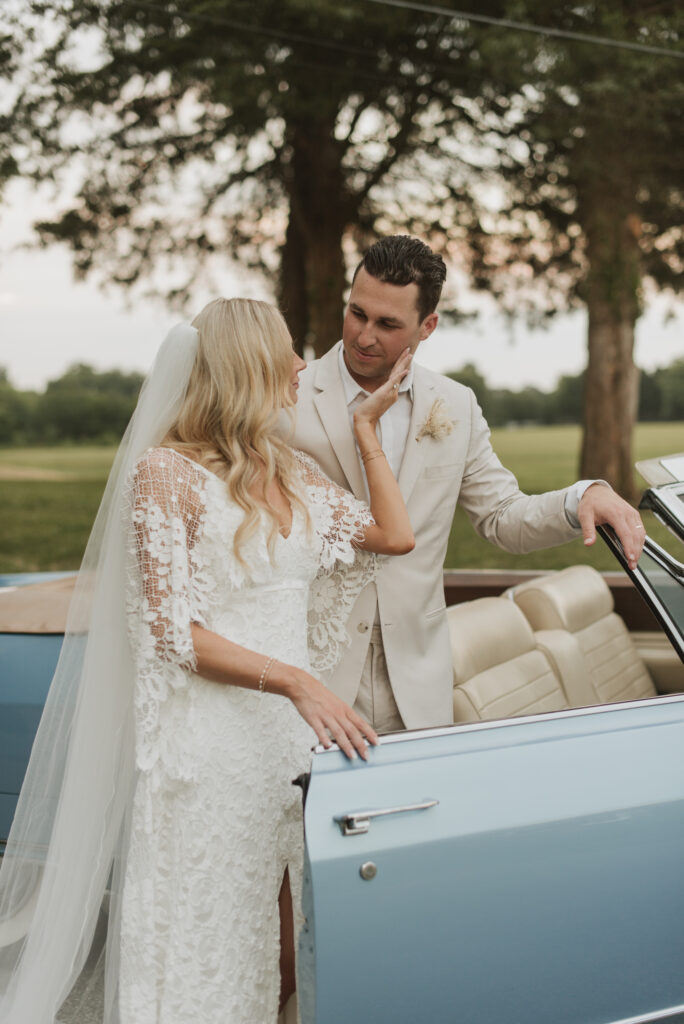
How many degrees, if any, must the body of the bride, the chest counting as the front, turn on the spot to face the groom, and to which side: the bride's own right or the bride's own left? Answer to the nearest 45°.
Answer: approximately 90° to the bride's own left

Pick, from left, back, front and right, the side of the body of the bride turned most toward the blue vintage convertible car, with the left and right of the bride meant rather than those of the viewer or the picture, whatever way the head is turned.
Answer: front

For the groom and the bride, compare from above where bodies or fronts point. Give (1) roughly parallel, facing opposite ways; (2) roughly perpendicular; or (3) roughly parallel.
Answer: roughly perpendicular

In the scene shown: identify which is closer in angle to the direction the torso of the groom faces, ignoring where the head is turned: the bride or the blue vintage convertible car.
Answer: the bride

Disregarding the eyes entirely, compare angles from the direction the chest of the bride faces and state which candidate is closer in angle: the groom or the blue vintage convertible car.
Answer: the blue vintage convertible car

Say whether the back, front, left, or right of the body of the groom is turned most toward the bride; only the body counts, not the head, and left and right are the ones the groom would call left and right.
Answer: front

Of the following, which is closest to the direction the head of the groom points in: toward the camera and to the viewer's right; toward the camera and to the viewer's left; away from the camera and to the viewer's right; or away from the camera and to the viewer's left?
toward the camera and to the viewer's left

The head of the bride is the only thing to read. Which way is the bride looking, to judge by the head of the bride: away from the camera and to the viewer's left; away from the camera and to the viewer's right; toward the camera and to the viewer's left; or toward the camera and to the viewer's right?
away from the camera and to the viewer's right

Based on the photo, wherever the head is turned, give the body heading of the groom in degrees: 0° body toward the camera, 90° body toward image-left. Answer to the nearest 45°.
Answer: approximately 45°

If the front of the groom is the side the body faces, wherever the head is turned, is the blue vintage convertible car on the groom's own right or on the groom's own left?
on the groom's own left
